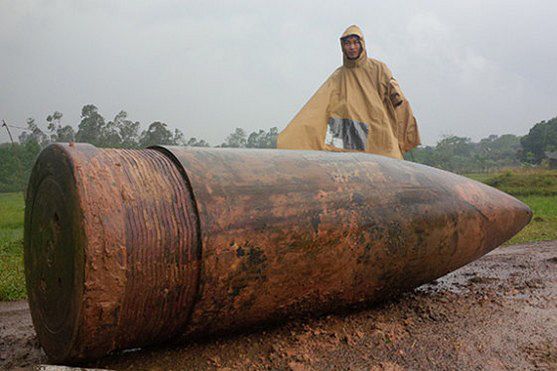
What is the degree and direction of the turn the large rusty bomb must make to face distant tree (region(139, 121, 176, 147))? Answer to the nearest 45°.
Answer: approximately 45° to its left

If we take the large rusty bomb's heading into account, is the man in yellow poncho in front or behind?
in front

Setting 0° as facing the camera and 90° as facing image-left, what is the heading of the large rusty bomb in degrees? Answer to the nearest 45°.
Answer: approximately 225°

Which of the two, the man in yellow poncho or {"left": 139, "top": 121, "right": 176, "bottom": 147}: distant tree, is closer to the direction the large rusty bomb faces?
the man in yellow poncho
